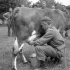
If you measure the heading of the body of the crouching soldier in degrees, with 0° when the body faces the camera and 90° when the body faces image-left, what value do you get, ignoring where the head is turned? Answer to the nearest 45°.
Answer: approximately 90°
